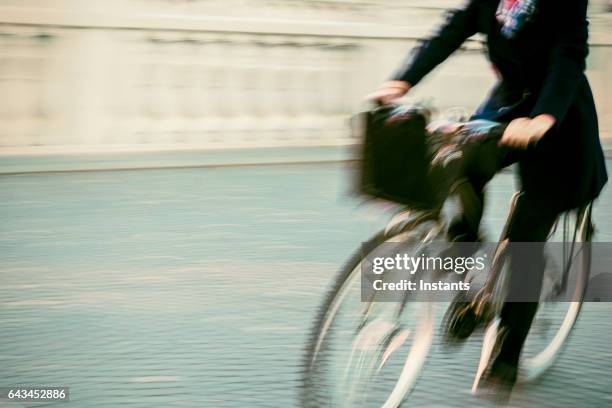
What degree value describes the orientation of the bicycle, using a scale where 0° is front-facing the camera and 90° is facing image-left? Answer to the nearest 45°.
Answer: approximately 45°

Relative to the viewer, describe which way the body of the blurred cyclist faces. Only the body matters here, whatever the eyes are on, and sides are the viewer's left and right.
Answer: facing the viewer and to the left of the viewer
